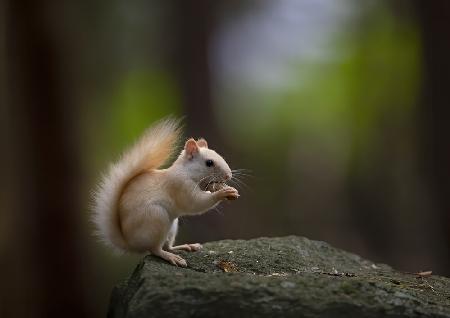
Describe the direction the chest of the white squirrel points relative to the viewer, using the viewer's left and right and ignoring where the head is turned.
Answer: facing to the right of the viewer

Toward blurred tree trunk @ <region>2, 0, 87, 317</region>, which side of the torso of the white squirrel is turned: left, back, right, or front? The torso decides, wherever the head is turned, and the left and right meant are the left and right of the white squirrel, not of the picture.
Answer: left

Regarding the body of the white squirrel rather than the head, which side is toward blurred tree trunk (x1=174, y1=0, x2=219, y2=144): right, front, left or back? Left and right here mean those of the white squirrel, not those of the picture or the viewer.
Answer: left

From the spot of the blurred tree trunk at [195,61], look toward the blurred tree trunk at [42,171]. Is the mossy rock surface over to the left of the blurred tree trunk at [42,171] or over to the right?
left

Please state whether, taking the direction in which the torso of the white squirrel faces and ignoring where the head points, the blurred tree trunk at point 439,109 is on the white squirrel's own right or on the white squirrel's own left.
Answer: on the white squirrel's own left
